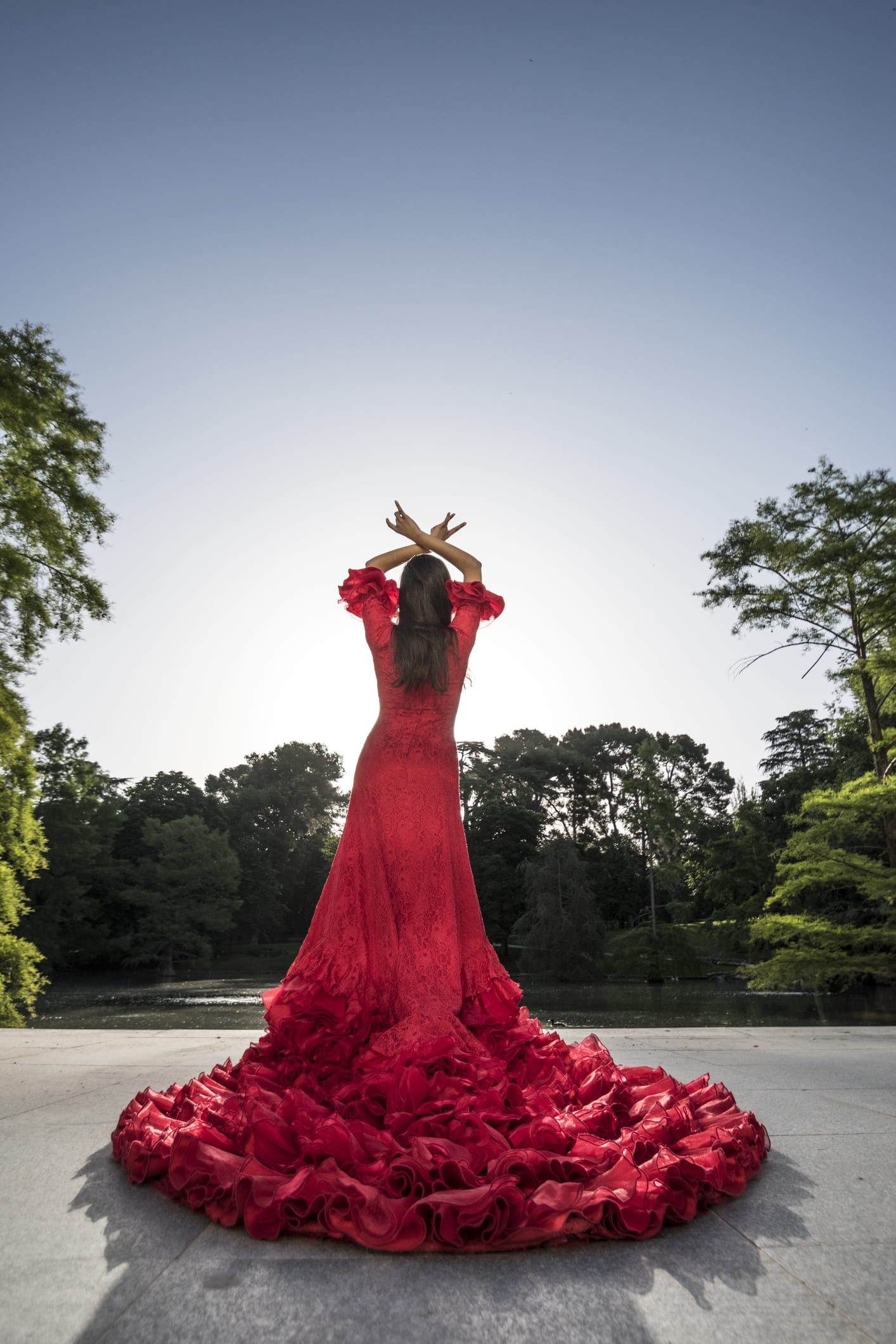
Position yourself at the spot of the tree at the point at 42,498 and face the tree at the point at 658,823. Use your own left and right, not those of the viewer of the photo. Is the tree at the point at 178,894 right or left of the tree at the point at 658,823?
left

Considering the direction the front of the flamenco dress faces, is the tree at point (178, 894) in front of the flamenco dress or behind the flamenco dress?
in front

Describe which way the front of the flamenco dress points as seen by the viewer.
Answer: away from the camera

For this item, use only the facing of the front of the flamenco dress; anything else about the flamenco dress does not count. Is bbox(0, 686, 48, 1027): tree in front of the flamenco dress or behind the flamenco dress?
in front

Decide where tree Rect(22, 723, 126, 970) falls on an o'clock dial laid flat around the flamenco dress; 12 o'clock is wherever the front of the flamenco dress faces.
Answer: The tree is roughly at 11 o'clock from the flamenco dress.

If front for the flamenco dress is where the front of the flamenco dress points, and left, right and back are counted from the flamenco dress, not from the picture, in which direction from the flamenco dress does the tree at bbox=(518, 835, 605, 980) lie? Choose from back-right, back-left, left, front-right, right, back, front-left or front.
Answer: front

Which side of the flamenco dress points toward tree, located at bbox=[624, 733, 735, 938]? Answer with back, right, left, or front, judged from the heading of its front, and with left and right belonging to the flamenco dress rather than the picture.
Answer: front

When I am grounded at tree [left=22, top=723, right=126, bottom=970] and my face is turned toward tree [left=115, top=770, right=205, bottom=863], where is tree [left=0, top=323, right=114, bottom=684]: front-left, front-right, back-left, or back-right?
back-right

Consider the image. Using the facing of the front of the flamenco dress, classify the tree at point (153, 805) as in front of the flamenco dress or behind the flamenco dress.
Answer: in front

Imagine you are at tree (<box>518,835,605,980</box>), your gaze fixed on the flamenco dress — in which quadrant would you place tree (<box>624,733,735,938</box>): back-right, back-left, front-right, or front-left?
back-left

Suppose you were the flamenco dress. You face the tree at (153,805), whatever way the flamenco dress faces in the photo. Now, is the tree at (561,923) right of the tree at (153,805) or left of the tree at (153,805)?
right
